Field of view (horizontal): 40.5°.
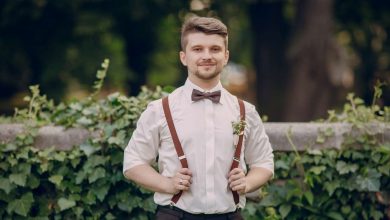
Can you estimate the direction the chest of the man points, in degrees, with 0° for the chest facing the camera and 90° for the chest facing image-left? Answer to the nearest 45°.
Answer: approximately 0°

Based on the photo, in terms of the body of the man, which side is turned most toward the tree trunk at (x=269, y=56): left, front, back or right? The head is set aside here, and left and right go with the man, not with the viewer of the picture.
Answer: back

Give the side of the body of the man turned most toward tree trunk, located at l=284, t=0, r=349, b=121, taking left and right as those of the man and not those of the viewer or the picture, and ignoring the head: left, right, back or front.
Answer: back
